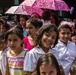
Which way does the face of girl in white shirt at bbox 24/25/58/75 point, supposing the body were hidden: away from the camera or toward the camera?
toward the camera

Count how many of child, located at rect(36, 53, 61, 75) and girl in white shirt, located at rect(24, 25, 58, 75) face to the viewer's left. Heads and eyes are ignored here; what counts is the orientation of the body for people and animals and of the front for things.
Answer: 0

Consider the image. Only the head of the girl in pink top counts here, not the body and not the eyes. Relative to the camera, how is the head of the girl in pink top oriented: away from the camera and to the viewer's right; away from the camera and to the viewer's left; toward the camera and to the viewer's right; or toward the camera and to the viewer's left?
toward the camera and to the viewer's left

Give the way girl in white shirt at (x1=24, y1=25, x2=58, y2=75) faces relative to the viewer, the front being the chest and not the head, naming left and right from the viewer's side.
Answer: facing the viewer and to the right of the viewer

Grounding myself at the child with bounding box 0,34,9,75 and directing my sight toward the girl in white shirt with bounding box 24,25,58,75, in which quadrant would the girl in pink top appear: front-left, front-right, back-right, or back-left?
front-left

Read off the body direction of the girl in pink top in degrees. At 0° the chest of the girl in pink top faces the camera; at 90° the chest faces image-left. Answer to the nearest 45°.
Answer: approximately 45°

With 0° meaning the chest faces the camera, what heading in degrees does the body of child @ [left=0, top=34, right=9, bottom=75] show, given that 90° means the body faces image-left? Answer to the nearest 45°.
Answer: approximately 45°

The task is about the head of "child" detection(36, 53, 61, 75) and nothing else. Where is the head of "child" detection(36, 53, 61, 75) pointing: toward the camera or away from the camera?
toward the camera

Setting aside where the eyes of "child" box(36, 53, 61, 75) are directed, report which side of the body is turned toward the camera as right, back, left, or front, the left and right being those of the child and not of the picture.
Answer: front

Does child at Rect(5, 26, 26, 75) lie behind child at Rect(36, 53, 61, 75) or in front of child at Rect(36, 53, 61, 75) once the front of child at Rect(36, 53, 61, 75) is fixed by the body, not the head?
behind
